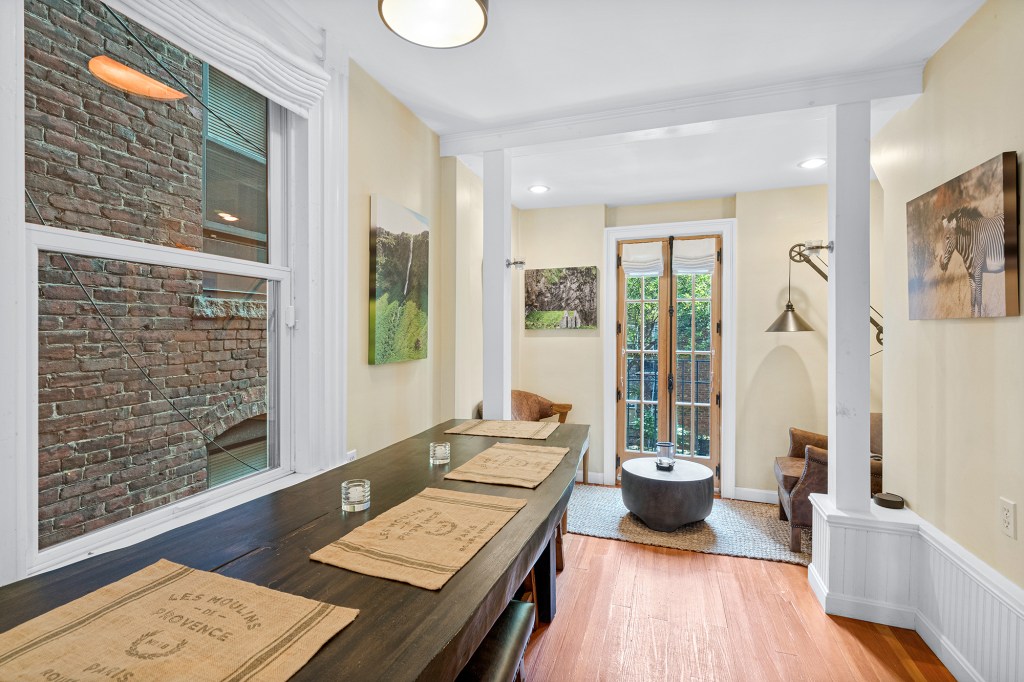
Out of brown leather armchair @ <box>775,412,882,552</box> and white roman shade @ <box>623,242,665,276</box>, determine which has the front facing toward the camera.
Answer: the white roman shade

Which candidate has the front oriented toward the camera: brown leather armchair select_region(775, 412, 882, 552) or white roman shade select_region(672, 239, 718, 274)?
the white roman shade

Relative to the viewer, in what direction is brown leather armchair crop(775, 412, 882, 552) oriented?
to the viewer's left

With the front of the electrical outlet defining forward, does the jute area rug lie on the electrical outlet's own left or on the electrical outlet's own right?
on the electrical outlet's own right

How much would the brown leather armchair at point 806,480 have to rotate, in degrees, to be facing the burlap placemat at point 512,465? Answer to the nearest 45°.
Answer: approximately 90° to its left

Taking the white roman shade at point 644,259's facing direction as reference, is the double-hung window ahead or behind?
ahead

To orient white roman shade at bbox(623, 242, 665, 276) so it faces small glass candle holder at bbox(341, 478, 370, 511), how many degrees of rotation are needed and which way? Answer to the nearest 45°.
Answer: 0° — it already faces it

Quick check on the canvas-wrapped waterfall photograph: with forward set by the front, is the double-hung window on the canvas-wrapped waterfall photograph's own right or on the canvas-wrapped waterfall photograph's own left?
on the canvas-wrapped waterfall photograph's own right

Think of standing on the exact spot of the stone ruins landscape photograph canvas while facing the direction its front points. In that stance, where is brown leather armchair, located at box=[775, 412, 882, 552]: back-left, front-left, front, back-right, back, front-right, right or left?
front-left

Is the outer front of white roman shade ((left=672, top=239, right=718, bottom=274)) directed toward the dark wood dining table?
yes

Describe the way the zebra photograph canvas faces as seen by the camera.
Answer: facing the viewer and to the left of the viewer

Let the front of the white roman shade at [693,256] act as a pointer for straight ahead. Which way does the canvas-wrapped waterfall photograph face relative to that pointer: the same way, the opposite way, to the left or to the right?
to the left

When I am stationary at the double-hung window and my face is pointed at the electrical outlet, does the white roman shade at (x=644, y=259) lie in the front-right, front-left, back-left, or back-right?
front-left

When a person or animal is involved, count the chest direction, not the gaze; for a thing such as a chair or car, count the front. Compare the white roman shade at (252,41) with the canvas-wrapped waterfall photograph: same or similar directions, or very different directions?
same or similar directions

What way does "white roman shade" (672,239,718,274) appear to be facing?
toward the camera

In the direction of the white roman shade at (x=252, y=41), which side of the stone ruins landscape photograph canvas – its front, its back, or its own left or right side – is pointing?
front

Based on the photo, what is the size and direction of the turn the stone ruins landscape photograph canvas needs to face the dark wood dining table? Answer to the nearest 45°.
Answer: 0° — it already faces it

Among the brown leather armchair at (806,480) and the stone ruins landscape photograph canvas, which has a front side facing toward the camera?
the stone ruins landscape photograph canvas

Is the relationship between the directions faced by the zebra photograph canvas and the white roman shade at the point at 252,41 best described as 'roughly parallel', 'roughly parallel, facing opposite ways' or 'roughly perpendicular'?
roughly parallel, facing opposite ways

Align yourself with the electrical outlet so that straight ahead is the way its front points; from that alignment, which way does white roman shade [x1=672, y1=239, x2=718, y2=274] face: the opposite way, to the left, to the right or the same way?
to the left

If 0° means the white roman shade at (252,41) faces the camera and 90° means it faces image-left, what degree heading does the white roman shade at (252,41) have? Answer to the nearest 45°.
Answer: approximately 315°
